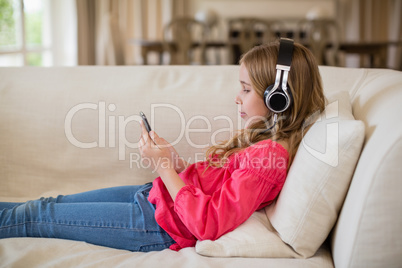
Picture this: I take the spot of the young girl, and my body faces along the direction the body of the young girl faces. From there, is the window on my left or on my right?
on my right

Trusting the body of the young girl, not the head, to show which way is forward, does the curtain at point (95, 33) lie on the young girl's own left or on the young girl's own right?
on the young girl's own right

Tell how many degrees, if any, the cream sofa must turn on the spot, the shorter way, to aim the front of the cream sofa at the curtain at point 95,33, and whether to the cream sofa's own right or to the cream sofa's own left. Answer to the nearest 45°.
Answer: approximately 180°

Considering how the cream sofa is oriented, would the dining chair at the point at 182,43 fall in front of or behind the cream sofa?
behind

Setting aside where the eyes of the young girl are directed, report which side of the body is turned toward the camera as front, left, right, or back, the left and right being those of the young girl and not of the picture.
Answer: left

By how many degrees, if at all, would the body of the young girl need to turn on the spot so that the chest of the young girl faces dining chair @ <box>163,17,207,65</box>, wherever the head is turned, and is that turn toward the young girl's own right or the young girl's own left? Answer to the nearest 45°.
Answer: approximately 90° to the young girl's own right

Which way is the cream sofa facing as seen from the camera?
toward the camera

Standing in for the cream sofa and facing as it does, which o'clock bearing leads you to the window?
The window is roughly at 5 o'clock from the cream sofa.
